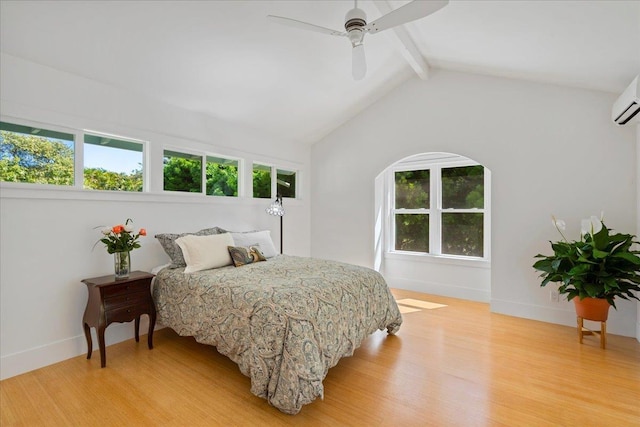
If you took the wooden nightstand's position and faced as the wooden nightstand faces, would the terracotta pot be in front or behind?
in front

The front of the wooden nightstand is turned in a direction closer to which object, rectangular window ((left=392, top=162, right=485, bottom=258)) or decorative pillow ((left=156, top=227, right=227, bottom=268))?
the rectangular window

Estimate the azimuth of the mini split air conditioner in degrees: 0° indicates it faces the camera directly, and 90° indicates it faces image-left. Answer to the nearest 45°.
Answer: approximately 45°

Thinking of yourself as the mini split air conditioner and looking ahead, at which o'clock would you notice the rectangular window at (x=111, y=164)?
The rectangular window is roughly at 12 o'clock from the mini split air conditioner.

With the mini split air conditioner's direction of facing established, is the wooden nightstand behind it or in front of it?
in front

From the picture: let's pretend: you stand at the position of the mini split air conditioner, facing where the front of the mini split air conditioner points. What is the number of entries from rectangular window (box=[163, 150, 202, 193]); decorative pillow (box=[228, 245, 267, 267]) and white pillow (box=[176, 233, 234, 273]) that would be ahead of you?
3

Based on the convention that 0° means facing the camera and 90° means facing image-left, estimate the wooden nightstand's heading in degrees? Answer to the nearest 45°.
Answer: approximately 315°

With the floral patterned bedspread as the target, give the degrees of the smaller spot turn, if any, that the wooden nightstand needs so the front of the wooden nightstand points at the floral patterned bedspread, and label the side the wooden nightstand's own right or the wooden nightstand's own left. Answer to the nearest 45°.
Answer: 0° — it already faces it
